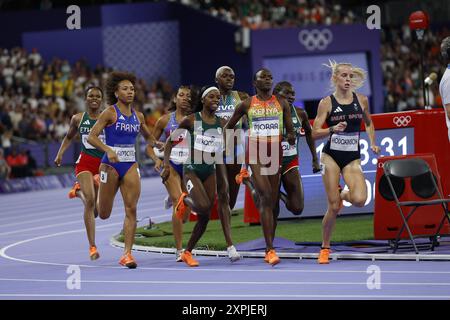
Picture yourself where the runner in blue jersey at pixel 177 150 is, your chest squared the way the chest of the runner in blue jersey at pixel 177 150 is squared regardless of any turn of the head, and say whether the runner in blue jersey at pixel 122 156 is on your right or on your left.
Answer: on your right

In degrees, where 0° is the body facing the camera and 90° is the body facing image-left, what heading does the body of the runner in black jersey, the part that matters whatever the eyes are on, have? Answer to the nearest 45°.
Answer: approximately 0°

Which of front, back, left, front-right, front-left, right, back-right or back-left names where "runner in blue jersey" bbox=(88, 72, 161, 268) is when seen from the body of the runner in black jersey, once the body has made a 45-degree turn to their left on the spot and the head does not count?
back-right
